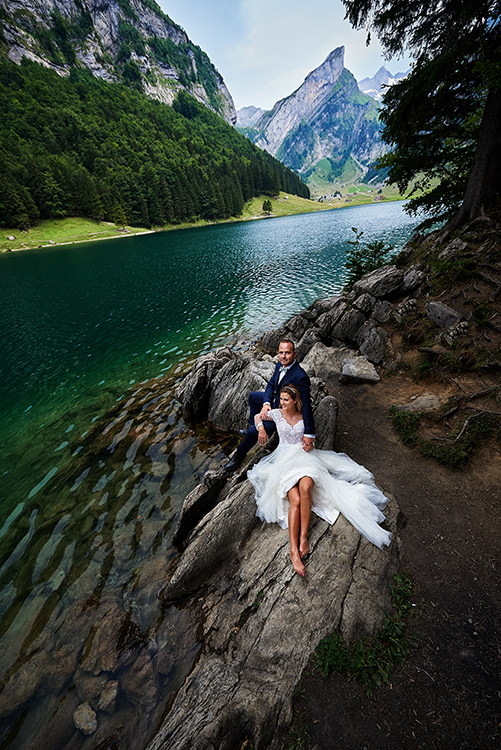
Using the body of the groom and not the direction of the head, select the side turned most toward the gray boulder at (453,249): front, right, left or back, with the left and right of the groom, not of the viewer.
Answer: back

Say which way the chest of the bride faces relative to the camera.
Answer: toward the camera

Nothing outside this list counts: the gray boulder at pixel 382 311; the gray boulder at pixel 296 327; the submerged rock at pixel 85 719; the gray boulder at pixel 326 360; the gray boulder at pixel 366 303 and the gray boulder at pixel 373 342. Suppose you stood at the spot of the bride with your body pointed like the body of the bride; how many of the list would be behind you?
5

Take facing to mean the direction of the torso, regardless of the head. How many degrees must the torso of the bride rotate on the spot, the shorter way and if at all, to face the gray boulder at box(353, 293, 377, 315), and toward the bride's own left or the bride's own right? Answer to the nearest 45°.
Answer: approximately 180°

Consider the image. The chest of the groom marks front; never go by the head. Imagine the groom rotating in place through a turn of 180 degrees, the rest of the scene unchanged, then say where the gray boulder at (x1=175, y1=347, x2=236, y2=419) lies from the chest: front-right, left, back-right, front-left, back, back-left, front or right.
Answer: left

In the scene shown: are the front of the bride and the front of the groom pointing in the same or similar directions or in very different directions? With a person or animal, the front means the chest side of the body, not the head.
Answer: same or similar directions

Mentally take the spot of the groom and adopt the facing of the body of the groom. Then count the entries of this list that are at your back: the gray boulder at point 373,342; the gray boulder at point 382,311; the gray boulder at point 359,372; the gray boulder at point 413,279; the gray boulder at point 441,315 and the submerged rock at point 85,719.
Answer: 5

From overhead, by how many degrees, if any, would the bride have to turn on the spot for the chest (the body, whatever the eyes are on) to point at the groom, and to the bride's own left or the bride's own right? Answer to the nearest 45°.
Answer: approximately 135° to the bride's own right

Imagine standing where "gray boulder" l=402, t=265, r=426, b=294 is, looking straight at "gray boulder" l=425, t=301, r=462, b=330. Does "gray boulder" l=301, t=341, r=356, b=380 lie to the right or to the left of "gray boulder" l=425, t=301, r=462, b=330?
right

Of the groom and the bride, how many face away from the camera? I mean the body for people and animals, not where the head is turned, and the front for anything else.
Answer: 0

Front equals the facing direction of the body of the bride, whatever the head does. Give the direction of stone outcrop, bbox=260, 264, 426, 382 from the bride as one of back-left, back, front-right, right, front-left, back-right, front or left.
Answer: back

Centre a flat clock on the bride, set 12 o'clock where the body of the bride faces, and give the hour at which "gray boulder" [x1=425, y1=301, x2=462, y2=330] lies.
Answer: The gray boulder is roughly at 7 o'clock from the bride.

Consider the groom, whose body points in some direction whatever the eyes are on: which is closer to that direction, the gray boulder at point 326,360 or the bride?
the bride

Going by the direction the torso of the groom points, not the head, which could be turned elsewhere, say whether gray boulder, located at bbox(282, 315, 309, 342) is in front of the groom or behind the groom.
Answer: behind

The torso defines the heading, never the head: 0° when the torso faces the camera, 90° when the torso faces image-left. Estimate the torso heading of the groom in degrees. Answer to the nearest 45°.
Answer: approximately 45°

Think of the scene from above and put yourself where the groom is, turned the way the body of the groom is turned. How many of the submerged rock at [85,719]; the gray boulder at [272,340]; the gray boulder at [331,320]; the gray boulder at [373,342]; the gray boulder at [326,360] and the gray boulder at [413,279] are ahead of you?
1

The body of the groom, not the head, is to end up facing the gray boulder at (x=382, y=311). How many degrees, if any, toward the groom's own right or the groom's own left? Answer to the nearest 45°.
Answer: approximately 180°

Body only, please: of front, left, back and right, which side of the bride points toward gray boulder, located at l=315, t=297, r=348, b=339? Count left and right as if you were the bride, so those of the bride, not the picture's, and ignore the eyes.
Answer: back
